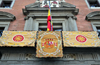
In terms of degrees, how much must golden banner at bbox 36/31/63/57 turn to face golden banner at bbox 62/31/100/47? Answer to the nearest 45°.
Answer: approximately 90° to its left

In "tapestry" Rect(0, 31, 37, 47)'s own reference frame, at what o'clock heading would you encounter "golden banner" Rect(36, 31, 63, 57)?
The golden banner is roughly at 10 o'clock from the tapestry.

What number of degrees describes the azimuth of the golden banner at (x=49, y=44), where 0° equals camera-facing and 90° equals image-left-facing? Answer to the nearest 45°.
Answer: approximately 0°

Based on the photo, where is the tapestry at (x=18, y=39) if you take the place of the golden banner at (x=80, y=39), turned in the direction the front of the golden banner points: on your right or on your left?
on your right

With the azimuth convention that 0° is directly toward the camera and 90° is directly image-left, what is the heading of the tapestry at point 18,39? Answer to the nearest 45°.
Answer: approximately 0°
